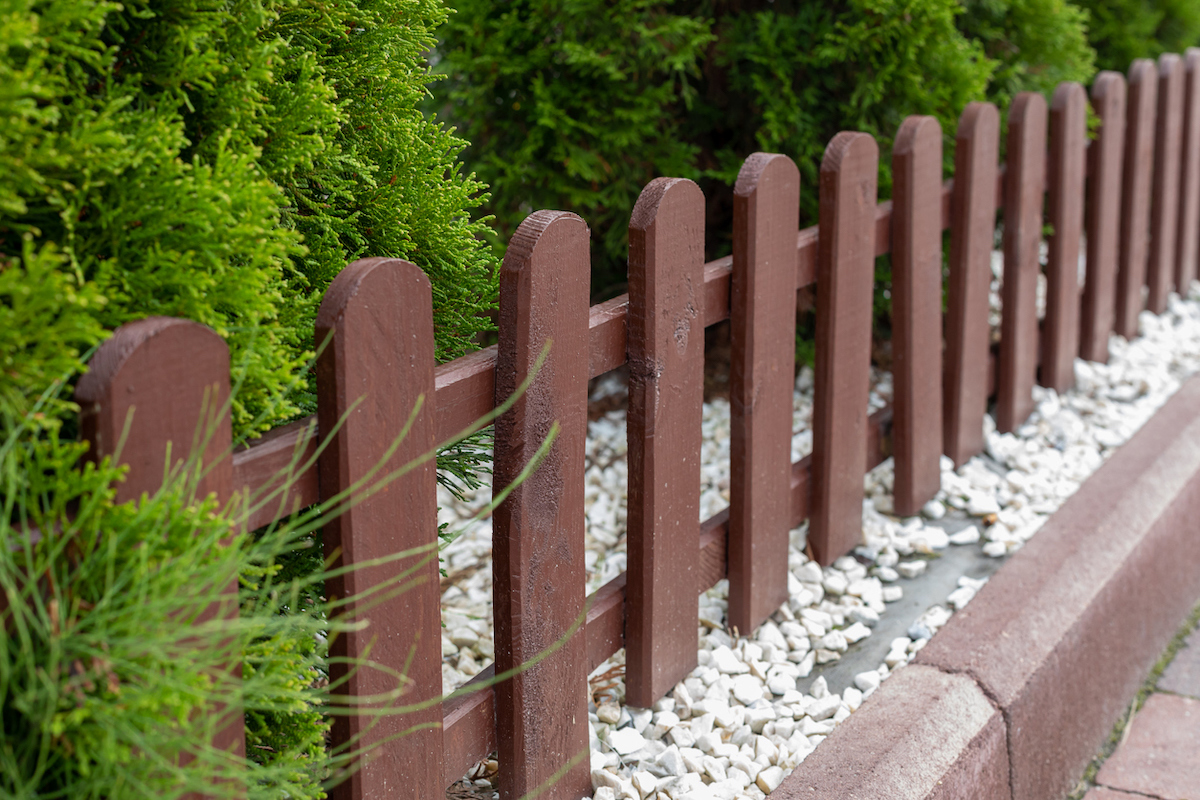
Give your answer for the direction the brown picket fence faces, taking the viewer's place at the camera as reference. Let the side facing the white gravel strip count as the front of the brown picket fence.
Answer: facing the viewer and to the right of the viewer

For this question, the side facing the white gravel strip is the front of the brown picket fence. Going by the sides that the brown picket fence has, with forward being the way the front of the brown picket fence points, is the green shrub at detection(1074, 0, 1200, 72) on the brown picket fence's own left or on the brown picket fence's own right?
on the brown picket fence's own left

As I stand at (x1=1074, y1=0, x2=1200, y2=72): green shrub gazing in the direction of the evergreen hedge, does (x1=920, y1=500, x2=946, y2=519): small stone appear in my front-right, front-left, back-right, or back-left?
front-left
